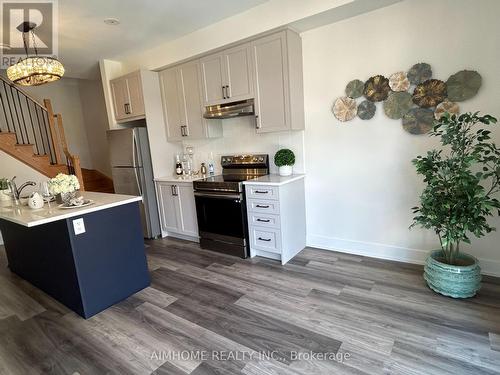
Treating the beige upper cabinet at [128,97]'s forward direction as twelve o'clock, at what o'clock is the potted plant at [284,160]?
The potted plant is roughly at 9 o'clock from the beige upper cabinet.

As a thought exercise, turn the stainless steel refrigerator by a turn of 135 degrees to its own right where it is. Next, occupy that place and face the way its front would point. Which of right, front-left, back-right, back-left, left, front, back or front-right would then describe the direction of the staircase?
front-left

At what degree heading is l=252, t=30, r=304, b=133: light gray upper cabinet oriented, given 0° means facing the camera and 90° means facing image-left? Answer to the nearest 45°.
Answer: approximately 45°

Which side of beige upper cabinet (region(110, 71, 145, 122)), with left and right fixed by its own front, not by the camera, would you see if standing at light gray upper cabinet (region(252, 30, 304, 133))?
left

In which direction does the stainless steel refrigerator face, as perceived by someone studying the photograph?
facing the viewer and to the left of the viewer

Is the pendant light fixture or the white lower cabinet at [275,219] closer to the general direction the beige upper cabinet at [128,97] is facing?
the pendant light fixture

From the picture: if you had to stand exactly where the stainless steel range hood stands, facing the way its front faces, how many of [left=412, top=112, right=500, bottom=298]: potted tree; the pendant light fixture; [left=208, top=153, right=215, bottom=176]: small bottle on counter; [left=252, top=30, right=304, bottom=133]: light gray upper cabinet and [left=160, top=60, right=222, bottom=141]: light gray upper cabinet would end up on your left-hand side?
2

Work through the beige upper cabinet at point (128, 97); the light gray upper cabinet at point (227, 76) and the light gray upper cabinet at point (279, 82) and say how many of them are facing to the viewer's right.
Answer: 0

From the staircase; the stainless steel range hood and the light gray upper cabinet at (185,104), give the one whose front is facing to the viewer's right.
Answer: the staircase

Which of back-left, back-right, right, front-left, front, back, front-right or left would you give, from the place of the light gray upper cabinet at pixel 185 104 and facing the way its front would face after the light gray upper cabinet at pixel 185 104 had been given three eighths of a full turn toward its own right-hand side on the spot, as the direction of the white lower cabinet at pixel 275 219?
back-right
